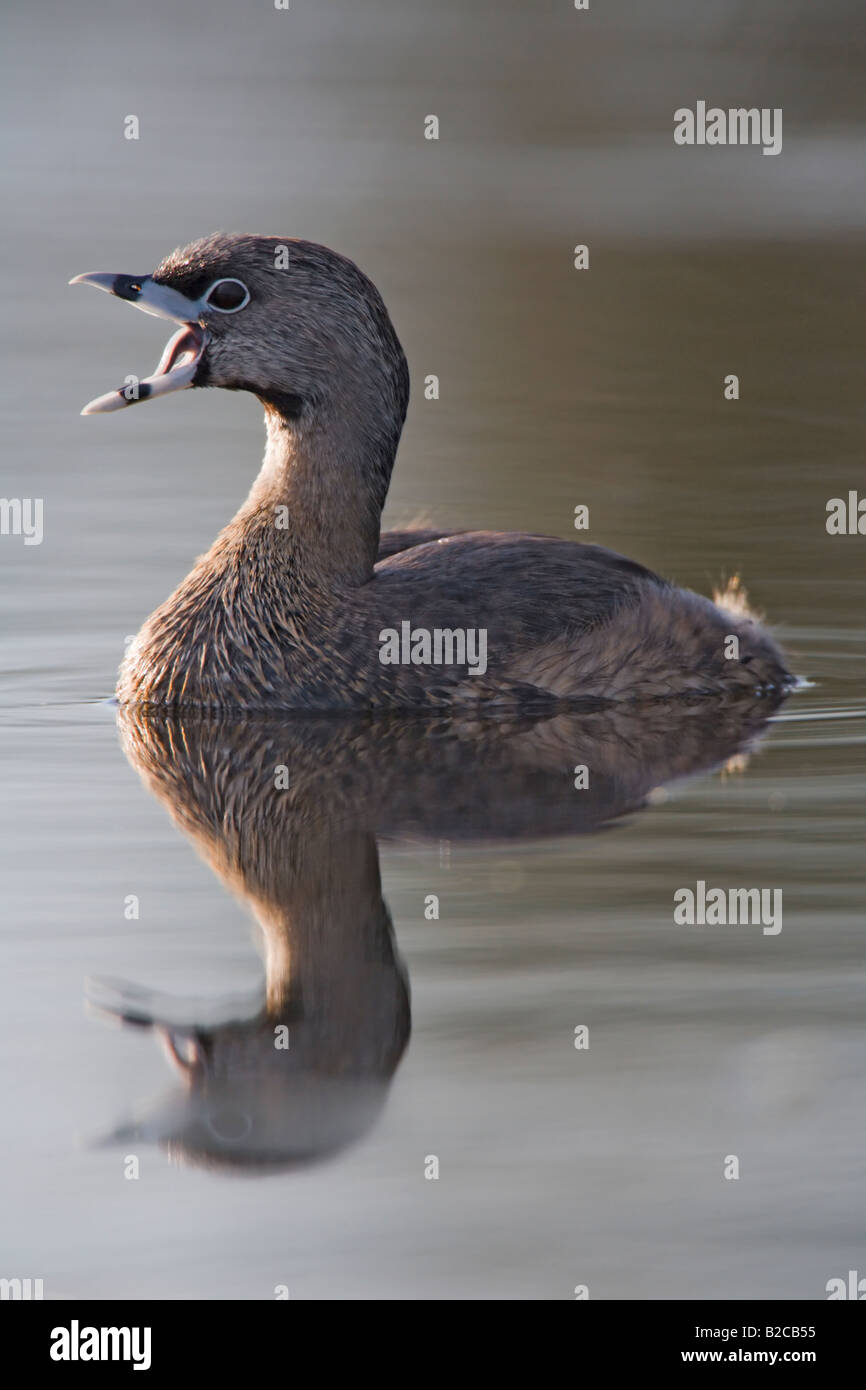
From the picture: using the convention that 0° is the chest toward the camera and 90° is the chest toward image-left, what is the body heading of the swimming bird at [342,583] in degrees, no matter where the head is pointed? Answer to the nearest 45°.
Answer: approximately 90°
